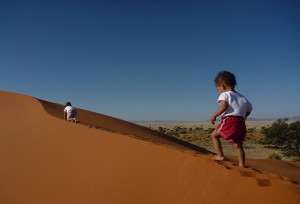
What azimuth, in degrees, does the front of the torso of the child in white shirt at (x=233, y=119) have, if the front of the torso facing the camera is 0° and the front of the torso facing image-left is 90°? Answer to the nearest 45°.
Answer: approximately 135°

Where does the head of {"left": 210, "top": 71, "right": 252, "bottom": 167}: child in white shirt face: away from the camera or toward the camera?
away from the camera

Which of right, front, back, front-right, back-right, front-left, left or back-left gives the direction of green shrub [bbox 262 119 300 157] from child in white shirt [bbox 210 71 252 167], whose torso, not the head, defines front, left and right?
front-right
